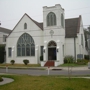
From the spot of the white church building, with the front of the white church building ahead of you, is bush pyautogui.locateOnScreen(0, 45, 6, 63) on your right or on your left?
on your right

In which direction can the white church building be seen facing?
toward the camera
